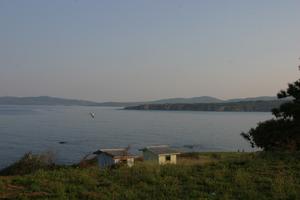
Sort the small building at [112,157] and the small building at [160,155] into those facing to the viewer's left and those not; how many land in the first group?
0

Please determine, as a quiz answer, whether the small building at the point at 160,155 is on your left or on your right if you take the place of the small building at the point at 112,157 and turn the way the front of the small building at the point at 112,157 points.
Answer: on your left

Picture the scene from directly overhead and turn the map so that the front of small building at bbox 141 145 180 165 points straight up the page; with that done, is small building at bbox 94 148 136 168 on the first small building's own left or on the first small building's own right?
on the first small building's own right

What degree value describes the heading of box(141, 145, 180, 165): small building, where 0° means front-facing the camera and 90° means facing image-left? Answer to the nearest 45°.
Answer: approximately 315°

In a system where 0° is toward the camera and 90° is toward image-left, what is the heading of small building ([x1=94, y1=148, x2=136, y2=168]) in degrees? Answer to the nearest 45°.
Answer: approximately 315°

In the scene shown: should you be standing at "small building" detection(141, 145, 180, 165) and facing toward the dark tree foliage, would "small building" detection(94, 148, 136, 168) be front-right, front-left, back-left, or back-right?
back-right
